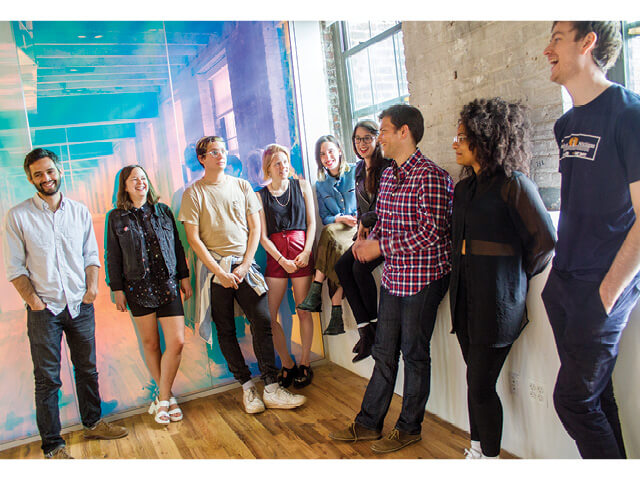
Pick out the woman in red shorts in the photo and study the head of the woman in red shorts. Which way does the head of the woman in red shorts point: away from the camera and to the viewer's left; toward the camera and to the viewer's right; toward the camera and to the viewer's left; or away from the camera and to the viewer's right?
toward the camera and to the viewer's right

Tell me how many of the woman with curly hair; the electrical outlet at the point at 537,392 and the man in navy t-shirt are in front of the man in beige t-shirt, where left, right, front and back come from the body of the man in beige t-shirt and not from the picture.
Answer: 3

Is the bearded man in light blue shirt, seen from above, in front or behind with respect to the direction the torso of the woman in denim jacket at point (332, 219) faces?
in front

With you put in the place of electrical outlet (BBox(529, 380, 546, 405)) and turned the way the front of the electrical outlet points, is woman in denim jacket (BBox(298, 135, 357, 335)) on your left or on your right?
on your right

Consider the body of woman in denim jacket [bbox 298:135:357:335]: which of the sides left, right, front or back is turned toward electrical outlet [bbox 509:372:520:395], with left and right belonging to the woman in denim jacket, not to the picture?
left

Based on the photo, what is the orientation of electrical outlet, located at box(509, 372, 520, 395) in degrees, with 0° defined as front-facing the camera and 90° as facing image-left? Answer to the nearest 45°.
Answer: approximately 45°
